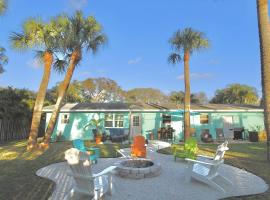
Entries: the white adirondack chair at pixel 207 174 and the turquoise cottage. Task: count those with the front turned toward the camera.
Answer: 1

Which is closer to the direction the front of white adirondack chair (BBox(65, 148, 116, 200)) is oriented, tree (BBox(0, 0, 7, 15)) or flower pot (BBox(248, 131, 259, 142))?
the flower pot

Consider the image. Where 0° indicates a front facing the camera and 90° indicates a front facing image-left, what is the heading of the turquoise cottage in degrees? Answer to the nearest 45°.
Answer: approximately 0°

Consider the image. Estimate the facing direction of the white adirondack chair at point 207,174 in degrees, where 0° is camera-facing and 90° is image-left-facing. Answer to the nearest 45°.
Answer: approximately 135°

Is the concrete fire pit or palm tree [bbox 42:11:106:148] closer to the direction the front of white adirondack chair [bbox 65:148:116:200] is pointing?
the concrete fire pit

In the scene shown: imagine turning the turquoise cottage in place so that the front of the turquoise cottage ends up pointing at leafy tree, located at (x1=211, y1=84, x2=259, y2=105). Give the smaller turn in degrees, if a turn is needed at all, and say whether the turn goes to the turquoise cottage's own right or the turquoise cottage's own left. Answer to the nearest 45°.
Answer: approximately 135° to the turquoise cottage's own left

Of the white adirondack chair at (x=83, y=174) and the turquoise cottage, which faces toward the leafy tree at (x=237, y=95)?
the white adirondack chair
